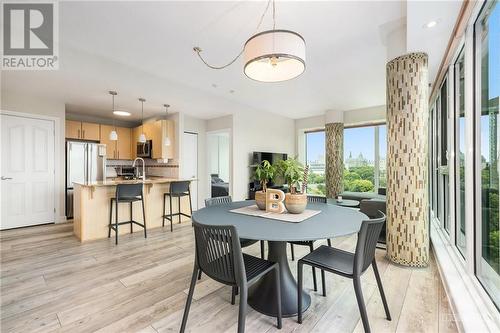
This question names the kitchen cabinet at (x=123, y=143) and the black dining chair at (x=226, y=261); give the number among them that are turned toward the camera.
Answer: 1

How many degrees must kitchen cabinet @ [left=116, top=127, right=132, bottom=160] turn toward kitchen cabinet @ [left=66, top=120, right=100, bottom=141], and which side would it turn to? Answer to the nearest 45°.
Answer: approximately 45° to its right

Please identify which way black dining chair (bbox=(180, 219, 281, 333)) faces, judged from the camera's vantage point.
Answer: facing away from the viewer and to the right of the viewer

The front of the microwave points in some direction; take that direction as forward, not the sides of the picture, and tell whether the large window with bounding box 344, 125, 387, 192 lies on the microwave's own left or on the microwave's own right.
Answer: on the microwave's own left

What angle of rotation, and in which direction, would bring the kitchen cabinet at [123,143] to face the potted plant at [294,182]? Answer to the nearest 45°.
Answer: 0° — it already faces it

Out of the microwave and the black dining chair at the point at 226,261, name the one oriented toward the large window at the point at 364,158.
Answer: the black dining chair

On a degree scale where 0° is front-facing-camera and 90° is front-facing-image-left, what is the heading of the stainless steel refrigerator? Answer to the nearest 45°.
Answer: approximately 315°

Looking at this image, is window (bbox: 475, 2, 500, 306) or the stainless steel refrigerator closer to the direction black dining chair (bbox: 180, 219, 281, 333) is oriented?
the window
